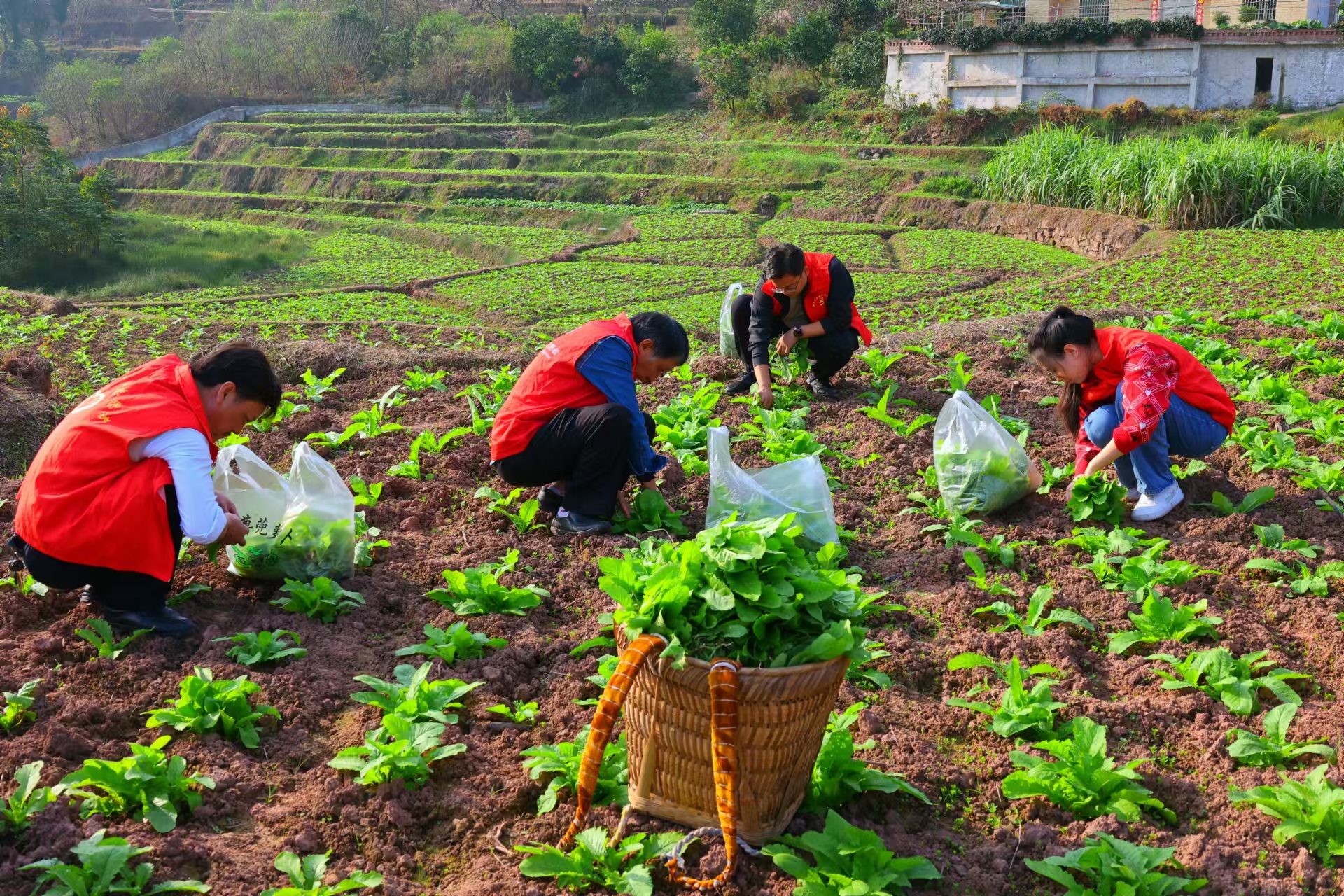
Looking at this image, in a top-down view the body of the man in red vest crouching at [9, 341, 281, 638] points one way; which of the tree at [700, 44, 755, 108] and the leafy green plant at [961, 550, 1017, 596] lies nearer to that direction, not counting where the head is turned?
the leafy green plant

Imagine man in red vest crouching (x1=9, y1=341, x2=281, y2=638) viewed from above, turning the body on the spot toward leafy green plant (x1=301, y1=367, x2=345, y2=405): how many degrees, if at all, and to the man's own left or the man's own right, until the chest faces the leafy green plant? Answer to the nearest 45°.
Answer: approximately 90° to the man's own left

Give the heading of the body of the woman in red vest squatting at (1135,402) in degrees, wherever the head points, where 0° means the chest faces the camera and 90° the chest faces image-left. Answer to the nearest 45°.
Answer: approximately 90°

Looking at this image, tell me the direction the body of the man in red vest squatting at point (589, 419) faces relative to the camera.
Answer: to the viewer's right

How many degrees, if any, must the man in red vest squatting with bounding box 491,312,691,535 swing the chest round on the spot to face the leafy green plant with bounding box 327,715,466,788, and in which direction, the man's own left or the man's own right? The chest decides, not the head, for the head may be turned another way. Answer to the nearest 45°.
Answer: approximately 90° to the man's own right

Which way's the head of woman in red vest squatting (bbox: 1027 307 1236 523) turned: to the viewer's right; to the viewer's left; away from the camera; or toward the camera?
to the viewer's left

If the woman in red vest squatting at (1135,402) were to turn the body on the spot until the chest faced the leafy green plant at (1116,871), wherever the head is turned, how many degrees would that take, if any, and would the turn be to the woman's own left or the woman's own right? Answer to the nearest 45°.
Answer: approximately 90° to the woman's own left

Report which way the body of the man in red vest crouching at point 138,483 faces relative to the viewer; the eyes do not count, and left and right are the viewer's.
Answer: facing to the right of the viewer

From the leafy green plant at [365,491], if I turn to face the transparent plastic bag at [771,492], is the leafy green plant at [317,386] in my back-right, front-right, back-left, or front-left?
back-left

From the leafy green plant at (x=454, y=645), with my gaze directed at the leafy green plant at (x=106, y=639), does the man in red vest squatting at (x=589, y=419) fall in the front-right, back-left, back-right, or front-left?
back-right

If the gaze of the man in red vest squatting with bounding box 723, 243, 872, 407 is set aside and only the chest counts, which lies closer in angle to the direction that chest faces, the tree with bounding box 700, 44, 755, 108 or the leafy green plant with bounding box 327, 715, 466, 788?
the leafy green plant
